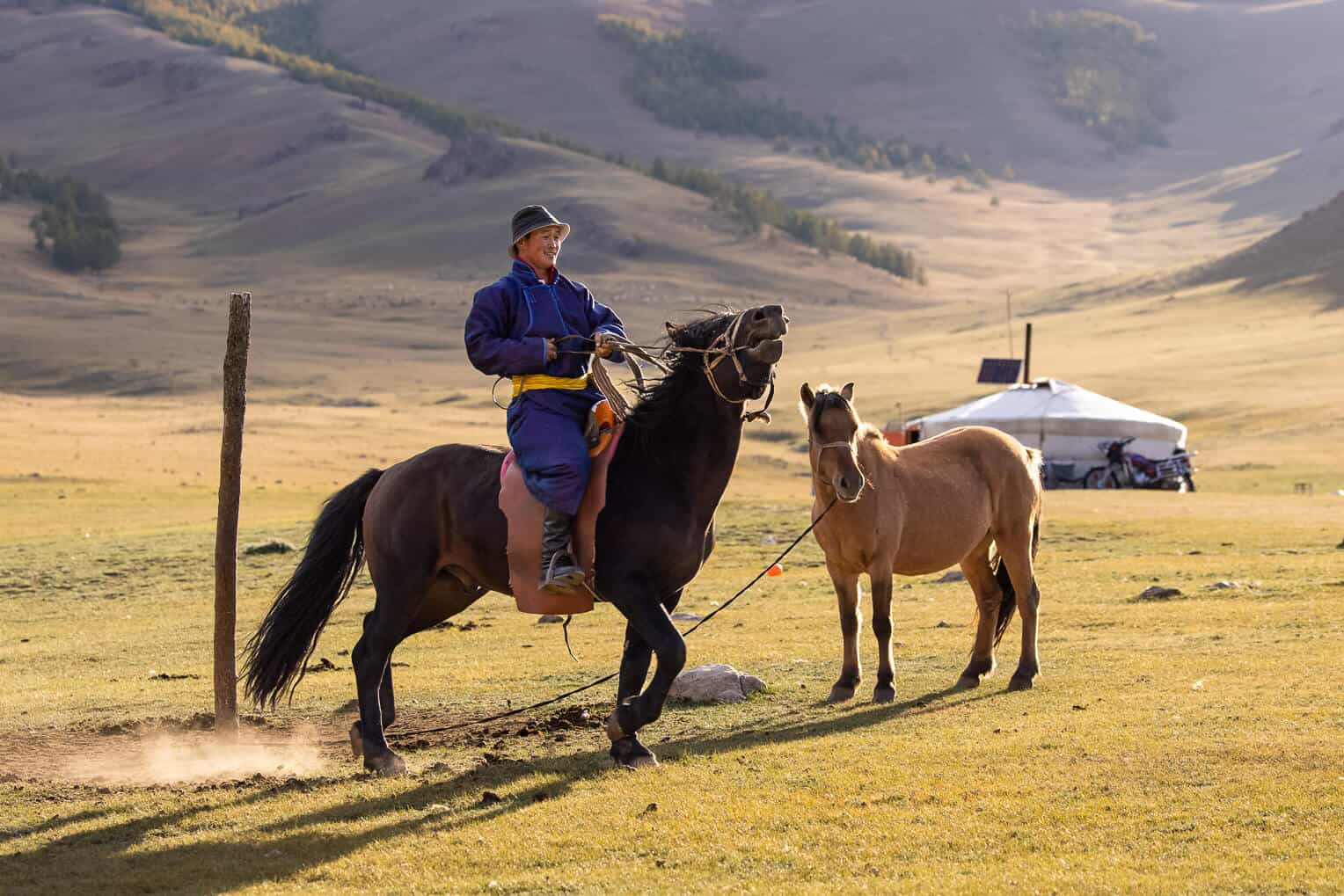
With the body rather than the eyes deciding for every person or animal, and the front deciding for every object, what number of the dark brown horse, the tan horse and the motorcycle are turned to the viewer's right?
1

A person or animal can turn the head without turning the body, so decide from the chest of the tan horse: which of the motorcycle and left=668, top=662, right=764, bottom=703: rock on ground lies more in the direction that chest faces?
the rock on ground

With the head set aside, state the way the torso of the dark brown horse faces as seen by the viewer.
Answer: to the viewer's right

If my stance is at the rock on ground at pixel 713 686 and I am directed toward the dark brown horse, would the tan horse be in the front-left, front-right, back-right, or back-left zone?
back-left

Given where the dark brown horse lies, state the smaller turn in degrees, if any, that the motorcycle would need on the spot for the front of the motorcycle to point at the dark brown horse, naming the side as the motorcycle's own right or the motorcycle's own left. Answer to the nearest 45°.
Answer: approximately 90° to the motorcycle's own left

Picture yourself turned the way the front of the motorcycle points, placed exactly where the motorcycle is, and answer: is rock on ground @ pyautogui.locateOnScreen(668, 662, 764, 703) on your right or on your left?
on your left

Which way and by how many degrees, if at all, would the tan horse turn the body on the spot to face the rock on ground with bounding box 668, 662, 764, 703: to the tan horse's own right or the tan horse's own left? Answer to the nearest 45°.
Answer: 0° — it already faces it

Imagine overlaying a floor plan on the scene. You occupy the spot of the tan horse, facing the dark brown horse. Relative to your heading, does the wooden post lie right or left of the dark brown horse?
right

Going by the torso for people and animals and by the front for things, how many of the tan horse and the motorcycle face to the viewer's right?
0

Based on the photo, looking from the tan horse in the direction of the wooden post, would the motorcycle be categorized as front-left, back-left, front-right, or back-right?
back-right

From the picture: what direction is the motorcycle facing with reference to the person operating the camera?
facing to the left of the viewer

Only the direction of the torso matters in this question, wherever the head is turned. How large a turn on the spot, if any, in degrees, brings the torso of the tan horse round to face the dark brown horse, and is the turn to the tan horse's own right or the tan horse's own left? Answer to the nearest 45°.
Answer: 0° — it already faces it

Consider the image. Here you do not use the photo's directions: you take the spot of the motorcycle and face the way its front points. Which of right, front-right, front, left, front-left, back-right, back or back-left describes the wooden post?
left

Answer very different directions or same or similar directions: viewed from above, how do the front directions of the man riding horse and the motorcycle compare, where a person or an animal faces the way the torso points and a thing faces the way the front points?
very different directions

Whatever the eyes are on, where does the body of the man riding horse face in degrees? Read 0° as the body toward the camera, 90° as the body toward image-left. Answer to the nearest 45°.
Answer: approximately 315°

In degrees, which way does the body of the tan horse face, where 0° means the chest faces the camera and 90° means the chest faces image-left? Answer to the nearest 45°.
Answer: approximately 45°

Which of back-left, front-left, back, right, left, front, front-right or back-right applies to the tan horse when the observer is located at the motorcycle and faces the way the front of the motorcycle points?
left

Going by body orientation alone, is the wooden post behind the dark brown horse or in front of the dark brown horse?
behind

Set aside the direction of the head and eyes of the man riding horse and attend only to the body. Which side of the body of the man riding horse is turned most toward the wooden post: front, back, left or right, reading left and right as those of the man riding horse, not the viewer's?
back

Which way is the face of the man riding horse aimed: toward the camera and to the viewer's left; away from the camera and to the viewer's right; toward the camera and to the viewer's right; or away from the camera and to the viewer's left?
toward the camera and to the viewer's right

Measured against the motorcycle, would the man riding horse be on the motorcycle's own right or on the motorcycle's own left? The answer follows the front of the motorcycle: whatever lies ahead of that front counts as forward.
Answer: on the motorcycle's own left
